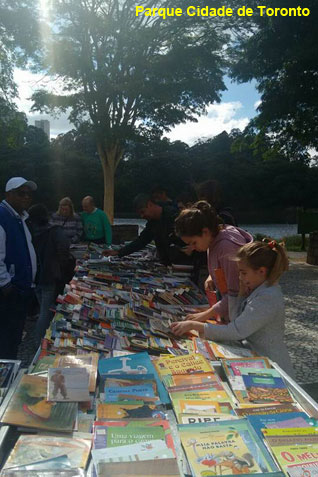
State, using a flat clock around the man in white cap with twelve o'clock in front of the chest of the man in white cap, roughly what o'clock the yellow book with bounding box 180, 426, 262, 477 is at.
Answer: The yellow book is roughly at 1 o'clock from the man in white cap.

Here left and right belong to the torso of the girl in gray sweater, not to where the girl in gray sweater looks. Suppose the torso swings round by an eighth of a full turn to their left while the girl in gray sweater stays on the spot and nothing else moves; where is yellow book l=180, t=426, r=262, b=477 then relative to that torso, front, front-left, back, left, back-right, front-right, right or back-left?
front-left

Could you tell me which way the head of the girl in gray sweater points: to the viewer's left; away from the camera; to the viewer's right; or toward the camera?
to the viewer's left

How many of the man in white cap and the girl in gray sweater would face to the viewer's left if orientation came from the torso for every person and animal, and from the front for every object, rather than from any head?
1

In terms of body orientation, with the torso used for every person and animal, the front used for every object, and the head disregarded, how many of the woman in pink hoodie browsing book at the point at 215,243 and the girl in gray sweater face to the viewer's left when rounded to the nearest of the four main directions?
2

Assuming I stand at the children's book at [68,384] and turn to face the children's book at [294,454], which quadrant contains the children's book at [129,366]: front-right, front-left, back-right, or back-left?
front-left

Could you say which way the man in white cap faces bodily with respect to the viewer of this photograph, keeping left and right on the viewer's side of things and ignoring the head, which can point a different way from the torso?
facing the viewer and to the right of the viewer

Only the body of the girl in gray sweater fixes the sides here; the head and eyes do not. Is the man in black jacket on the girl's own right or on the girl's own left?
on the girl's own right

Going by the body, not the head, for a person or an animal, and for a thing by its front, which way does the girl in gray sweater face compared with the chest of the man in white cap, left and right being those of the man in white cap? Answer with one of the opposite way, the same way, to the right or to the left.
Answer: the opposite way

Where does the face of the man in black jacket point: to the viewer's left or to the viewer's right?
to the viewer's left

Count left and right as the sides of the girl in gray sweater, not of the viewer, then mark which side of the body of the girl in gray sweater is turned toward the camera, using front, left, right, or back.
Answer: left

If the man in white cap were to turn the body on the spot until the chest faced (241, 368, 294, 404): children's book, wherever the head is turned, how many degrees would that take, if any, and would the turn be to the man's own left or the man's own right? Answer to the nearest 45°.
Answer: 0° — they already face it

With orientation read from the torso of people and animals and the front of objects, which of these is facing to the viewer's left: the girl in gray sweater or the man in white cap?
the girl in gray sweater

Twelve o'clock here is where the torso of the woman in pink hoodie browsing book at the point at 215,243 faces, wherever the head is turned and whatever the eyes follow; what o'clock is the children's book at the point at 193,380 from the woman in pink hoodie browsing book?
The children's book is roughly at 9 o'clock from the woman in pink hoodie browsing book.

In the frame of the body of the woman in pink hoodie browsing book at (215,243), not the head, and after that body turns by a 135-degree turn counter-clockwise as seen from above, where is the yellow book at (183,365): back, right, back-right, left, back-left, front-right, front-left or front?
front-right

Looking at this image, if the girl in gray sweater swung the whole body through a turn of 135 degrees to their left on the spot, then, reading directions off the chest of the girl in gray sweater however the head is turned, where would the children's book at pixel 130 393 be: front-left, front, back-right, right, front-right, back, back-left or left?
right

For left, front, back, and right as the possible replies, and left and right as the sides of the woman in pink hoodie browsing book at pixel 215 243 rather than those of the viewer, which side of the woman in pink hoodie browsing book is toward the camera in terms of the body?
left

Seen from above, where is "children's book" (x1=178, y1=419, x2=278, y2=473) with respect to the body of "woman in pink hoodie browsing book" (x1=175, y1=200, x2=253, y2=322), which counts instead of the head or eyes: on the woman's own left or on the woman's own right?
on the woman's own left

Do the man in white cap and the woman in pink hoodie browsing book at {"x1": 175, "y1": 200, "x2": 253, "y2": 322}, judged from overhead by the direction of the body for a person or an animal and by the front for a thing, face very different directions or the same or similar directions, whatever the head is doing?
very different directions
